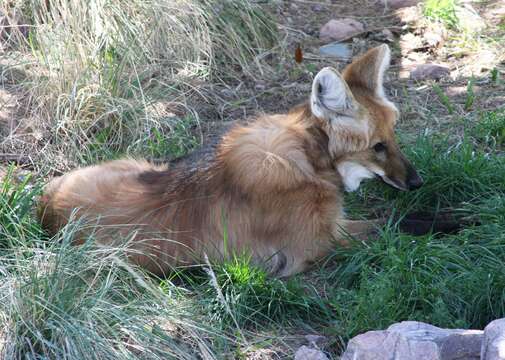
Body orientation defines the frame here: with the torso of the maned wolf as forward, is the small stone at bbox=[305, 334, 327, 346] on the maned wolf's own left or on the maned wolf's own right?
on the maned wolf's own right

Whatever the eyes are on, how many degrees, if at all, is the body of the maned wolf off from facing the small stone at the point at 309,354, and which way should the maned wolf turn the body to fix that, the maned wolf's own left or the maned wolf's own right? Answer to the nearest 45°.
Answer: approximately 90° to the maned wolf's own right

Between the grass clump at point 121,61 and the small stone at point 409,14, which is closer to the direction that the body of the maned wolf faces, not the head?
the small stone

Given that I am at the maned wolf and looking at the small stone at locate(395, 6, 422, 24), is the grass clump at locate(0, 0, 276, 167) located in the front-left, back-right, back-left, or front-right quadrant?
front-left

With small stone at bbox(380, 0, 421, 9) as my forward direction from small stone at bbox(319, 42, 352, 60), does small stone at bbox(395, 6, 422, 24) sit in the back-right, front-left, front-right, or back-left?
front-right

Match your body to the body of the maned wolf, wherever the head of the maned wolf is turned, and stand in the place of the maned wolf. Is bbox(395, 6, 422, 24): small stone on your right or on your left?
on your left

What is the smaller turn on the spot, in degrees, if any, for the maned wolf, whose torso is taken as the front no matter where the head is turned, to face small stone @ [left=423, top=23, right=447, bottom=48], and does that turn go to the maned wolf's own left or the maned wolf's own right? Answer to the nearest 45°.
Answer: approximately 45° to the maned wolf's own left

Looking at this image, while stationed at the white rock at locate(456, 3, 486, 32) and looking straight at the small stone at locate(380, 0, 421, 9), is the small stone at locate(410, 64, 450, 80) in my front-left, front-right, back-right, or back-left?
back-left

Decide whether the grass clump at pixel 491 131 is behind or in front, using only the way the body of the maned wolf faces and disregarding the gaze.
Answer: in front

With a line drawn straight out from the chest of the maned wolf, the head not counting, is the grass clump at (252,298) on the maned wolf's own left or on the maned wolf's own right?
on the maned wolf's own right

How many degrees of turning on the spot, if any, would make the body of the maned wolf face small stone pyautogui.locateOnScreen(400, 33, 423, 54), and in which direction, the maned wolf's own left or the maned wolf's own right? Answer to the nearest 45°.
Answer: approximately 45° to the maned wolf's own left

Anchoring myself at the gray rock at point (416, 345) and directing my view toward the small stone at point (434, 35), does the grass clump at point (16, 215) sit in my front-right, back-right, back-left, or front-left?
front-left

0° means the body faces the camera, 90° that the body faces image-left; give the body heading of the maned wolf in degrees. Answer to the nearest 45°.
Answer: approximately 270°

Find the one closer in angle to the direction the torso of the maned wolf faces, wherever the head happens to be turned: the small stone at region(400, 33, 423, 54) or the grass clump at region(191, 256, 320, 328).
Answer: the small stone

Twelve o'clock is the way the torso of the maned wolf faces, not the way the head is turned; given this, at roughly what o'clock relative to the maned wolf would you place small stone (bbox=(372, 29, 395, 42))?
The small stone is roughly at 10 o'clock from the maned wolf.

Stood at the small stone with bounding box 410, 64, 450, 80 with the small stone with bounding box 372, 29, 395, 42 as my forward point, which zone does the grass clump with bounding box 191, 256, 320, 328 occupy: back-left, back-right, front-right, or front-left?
back-left

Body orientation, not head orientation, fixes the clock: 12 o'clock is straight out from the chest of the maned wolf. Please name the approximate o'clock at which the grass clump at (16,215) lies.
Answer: The grass clump is roughly at 6 o'clock from the maned wolf.
